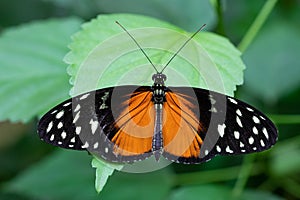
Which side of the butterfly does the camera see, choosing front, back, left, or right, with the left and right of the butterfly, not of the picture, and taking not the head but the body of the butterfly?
back

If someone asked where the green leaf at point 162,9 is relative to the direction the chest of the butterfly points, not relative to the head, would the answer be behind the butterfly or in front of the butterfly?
in front
